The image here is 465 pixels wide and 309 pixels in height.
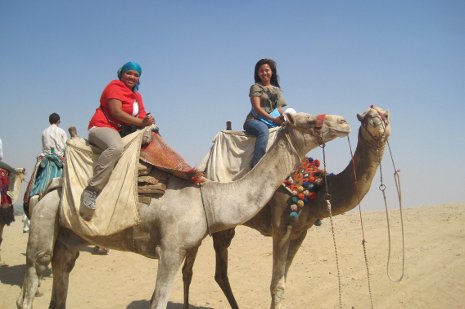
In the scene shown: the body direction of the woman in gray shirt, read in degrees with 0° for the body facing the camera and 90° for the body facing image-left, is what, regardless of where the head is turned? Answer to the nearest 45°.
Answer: approximately 315°

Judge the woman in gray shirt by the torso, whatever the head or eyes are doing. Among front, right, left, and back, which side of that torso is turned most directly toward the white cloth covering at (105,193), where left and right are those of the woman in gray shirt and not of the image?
right

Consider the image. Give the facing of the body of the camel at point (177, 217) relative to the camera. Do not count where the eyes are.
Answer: to the viewer's right

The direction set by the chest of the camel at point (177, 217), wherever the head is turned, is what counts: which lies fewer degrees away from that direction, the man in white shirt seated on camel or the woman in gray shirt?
the woman in gray shirt

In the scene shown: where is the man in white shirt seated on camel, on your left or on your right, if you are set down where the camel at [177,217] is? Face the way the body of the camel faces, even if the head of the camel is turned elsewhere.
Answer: on your left

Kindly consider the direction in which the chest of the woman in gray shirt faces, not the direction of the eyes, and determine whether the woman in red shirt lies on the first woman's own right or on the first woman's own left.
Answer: on the first woman's own right

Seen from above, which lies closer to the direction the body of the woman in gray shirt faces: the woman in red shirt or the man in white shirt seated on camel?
the woman in red shirt

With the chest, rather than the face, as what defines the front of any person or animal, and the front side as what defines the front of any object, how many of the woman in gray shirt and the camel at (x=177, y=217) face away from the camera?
0
